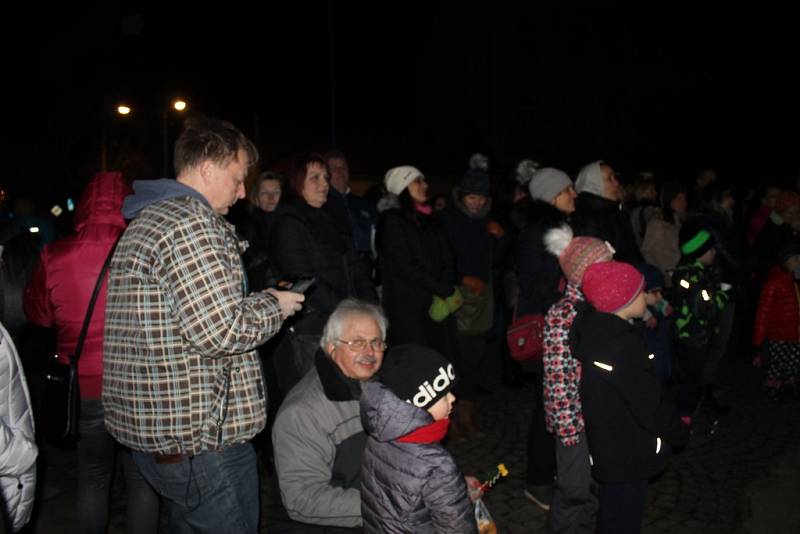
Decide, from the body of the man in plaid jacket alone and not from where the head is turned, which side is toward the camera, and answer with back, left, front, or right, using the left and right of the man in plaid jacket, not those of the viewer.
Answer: right

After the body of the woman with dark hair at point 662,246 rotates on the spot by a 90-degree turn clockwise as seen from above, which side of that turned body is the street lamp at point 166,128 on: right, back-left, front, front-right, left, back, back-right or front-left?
back-right
